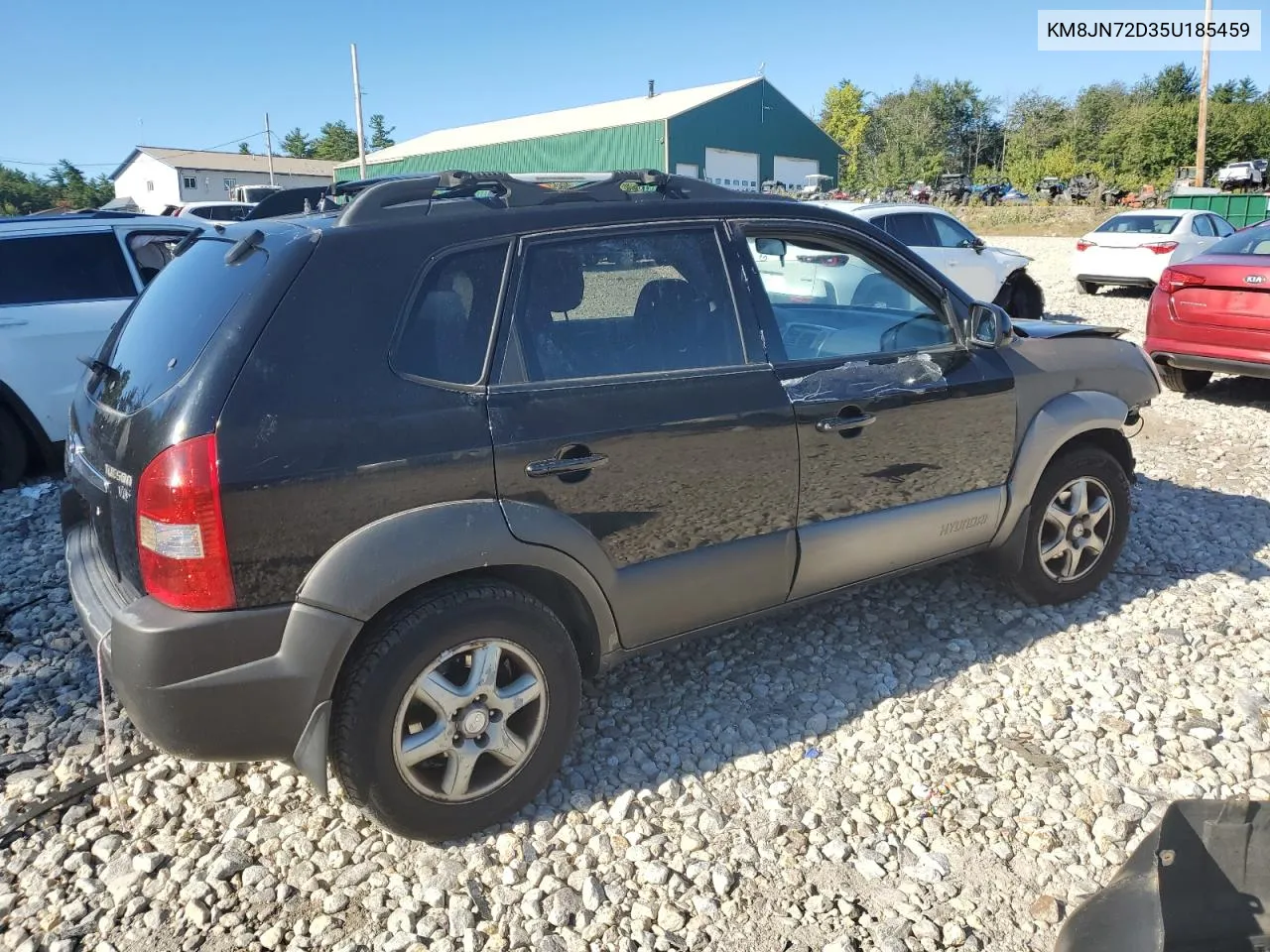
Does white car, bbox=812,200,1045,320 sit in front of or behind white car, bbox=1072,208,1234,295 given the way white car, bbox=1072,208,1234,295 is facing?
behind

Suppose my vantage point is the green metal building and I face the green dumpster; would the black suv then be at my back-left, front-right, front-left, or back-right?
front-right

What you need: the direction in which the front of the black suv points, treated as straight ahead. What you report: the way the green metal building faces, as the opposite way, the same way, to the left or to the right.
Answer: to the right

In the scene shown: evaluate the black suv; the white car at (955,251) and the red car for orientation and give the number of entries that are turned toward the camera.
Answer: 0

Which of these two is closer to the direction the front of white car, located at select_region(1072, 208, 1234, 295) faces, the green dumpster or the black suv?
the green dumpster

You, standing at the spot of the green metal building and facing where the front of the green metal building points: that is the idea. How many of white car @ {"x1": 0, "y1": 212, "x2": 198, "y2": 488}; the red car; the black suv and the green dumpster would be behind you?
0

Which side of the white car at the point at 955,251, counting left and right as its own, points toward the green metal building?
left

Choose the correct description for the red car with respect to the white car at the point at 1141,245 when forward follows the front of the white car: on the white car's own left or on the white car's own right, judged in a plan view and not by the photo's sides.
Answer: on the white car's own right

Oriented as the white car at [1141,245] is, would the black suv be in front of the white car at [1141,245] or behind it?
behind

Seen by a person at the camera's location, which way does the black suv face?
facing away from the viewer and to the right of the viewer

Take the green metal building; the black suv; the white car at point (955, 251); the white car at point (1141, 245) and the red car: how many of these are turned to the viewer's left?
0

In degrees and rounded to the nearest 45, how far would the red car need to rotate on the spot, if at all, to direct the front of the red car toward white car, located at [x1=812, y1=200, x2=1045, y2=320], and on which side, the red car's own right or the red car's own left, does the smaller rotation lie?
approximately 90° to the red car's own left

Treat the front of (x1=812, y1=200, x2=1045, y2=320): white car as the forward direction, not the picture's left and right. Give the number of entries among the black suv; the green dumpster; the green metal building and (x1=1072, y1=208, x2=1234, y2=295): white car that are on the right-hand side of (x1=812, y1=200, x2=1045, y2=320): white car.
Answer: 1

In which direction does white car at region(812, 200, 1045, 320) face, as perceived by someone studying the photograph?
facing to the right of the viewer

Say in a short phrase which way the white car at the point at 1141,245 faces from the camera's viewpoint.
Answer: facing away from the viewer and to the right of the viewer

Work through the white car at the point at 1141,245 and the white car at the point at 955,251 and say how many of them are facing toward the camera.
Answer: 0

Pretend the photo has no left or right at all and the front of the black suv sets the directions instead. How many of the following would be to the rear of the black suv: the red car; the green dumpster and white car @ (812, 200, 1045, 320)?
0

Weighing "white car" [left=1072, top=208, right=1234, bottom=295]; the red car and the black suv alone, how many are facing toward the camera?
0

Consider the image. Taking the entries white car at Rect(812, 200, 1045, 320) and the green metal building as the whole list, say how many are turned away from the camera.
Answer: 0

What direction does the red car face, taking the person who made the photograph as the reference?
facing away from the viewer and to the right of the viewer

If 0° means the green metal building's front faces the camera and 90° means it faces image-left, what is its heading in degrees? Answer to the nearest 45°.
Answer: approximately 315°

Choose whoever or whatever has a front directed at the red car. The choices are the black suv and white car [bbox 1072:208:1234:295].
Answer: the black suv
